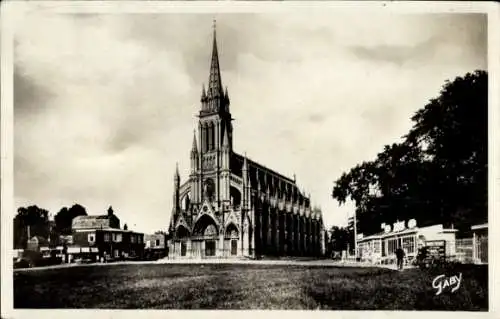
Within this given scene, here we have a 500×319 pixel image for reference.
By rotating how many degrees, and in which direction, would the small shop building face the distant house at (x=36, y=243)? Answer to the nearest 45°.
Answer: approximately 45° to its right

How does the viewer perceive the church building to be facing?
facing the viewer and to the left of the viewer

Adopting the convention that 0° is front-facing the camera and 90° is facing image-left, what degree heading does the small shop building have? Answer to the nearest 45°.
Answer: approximately 45°

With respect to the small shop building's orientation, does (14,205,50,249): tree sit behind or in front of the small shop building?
in front

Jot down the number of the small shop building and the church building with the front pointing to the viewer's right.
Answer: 0
